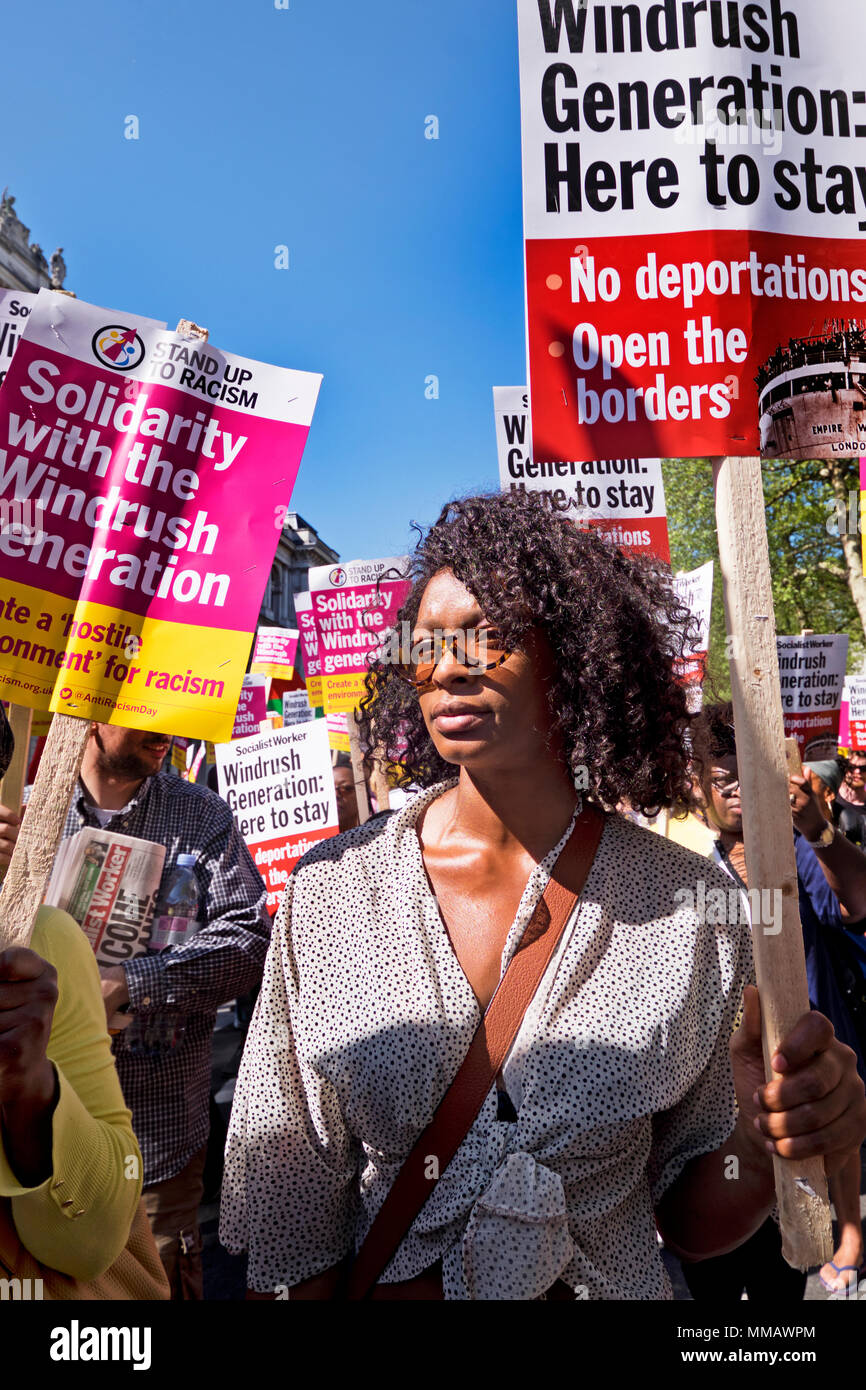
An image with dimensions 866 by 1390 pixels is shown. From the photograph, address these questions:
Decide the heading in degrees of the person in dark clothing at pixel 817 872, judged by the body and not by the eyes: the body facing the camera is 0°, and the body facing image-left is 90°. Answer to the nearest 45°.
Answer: approximately 0°

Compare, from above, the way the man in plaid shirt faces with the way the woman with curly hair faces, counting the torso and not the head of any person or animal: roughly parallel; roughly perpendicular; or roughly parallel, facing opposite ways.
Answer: roughly parallel

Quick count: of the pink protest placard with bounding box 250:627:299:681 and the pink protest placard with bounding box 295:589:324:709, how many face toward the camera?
2

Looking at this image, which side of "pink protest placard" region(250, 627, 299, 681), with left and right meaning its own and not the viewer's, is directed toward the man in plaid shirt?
front

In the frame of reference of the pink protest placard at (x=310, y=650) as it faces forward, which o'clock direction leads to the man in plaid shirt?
The man in plaid shirt is roughly at 12 o'clock from the pink protest placard.

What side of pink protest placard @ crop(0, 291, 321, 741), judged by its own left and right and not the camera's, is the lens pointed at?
front

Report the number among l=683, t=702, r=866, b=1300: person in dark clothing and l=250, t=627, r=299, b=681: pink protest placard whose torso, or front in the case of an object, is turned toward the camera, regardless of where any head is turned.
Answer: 2

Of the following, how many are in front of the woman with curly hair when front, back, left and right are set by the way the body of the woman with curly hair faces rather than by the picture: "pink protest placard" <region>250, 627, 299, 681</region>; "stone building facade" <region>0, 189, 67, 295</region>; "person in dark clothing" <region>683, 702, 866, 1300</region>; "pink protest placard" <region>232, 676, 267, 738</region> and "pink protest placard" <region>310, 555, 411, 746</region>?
0

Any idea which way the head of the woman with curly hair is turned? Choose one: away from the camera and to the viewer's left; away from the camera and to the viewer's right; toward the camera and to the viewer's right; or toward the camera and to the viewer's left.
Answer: toward the camera and to the viewer's left

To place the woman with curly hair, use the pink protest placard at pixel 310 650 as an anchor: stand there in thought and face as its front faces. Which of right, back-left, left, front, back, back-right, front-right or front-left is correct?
front

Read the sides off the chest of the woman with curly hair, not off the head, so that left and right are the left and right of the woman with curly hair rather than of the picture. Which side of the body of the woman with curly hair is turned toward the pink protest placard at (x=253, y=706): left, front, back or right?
back

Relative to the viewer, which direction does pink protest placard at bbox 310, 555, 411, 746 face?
toward the camera

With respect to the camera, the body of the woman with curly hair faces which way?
toward the camera

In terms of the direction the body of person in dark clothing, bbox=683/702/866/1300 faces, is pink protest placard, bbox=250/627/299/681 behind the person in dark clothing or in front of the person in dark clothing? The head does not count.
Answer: behind

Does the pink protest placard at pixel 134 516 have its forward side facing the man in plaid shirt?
no

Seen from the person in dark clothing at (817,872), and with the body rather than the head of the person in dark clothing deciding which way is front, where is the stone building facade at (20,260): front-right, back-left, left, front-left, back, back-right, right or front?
back-right
